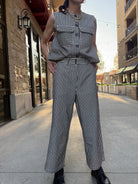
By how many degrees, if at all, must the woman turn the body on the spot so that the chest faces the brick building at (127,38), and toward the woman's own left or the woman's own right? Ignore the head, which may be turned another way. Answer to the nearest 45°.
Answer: approximately 180°

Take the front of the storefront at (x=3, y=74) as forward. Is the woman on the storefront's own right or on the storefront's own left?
on the storefront's own right

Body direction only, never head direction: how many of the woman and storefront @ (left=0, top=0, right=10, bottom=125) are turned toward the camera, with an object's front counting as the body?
1

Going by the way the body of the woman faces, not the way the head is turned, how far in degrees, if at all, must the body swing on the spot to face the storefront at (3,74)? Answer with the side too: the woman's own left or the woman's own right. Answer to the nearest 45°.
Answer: approximately 135° to the woman's own right

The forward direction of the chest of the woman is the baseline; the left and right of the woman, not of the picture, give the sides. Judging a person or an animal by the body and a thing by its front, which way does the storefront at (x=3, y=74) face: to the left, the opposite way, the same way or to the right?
to the left

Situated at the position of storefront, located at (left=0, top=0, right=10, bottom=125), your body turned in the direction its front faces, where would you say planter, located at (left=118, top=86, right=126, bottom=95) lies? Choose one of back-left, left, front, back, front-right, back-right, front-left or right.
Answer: front-left

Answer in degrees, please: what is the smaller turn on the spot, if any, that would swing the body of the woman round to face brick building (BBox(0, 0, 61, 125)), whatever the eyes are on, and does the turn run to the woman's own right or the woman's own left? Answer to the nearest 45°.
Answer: approximately 135° to the woman's own right

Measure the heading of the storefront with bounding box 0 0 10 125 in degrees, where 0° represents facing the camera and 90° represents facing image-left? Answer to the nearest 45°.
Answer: approximately 270°

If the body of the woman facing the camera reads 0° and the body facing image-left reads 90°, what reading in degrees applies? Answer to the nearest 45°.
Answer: approximately 0°
